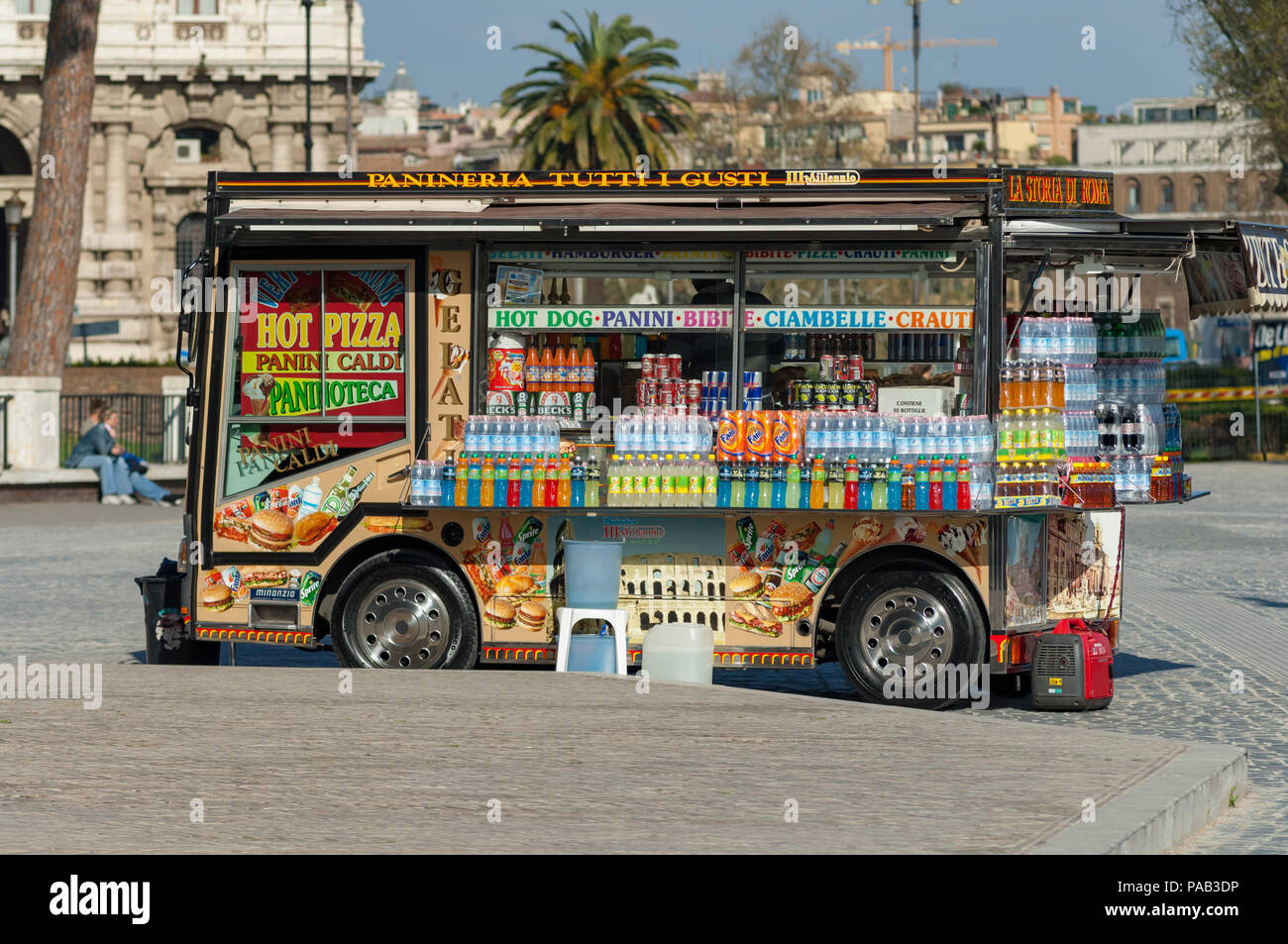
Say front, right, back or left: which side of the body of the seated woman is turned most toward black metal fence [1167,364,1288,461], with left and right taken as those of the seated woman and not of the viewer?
front

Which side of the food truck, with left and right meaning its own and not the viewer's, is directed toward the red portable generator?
back

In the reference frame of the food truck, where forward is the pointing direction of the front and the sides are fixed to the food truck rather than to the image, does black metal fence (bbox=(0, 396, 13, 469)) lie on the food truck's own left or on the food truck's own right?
on the food truck's own right

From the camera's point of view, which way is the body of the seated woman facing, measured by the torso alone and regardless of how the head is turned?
to the viewer's right

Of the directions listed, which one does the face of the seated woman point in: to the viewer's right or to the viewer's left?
to the viewer's right

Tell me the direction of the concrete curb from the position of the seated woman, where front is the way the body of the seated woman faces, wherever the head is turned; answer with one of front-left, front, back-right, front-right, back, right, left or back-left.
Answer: right

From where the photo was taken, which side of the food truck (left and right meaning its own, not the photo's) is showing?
left

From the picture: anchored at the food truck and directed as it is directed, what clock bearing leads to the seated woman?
The seated woman is roughly at 2 o'clock from the food truck.

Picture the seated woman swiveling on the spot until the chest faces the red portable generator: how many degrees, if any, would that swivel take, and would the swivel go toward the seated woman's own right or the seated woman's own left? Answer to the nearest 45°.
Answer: approximately 90° to the seated woman's own right

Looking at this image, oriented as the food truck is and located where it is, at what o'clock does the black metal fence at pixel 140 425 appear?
The black metal fence is roughly at 2 o'clock from the food truck.

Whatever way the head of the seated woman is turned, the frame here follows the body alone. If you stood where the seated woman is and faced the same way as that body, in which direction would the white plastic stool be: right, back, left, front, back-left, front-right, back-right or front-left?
right

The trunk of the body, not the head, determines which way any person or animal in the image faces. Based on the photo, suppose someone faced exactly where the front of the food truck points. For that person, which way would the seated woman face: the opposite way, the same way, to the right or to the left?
the opposite way

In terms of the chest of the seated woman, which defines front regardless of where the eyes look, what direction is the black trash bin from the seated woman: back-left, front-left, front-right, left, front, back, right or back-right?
right

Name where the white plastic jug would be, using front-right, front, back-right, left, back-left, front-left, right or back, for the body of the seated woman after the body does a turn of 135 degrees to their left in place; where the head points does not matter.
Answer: back-left

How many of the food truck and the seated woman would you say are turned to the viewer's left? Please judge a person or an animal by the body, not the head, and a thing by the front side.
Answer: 1
